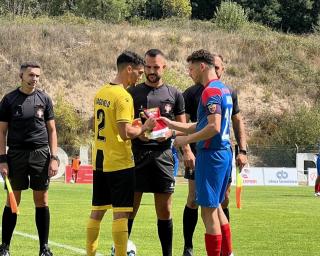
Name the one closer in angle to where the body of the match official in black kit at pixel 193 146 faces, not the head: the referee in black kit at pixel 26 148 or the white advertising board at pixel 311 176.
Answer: the referee in black kit

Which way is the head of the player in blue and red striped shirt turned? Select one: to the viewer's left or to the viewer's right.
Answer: to the viewer's left

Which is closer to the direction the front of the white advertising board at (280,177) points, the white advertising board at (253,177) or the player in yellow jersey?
the player in yellow jersey

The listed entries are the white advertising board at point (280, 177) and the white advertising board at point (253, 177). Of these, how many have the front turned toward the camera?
2

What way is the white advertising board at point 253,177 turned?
toward the camera

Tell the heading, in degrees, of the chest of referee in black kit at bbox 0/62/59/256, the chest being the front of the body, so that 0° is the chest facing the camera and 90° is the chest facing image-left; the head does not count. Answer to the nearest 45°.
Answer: approximately 0°

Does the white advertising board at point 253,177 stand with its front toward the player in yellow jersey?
yes

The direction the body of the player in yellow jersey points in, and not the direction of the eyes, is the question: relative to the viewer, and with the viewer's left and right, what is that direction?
facing away from the viewer and to the right of the viewer

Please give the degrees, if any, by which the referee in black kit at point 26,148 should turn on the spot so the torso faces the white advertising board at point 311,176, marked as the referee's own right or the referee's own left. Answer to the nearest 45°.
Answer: approximately 135° to the referee's own left

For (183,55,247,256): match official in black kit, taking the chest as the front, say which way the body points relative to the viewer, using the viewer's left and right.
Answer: facing the viewer

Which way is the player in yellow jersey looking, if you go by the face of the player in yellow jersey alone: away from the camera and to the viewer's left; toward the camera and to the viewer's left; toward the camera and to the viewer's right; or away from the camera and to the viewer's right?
away from the camera and to the viewer's right

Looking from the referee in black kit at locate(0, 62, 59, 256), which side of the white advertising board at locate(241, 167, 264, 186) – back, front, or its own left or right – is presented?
front

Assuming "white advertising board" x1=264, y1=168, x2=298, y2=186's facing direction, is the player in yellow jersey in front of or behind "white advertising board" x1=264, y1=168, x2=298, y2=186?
in front
